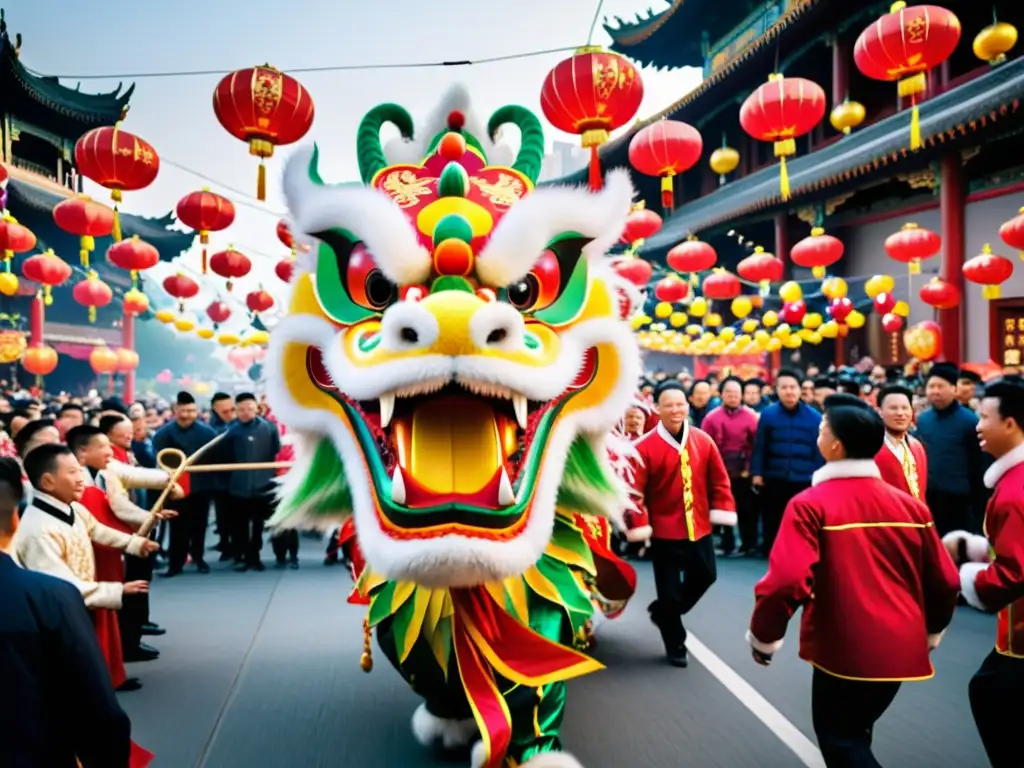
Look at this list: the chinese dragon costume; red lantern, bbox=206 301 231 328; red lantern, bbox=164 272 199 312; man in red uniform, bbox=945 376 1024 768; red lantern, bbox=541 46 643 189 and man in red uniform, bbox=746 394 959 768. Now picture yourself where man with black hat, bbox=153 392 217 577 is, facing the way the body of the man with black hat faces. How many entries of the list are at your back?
2

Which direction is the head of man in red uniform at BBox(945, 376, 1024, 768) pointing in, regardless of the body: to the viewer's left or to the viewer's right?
to the viewer's left

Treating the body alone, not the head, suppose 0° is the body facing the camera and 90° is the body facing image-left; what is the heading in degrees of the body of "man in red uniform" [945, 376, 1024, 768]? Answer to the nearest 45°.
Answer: approximately 90°

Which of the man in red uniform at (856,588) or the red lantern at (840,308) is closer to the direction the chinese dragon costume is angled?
the man in red uniform

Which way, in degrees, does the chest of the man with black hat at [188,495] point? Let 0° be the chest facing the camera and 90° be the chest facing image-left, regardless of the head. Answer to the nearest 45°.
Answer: approximately 0°

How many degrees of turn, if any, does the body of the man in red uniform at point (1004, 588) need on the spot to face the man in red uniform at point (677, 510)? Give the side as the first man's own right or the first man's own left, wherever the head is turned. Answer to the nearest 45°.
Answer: approximately 45° to the first man's own right

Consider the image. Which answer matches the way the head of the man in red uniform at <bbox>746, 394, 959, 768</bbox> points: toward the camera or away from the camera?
away from the camera

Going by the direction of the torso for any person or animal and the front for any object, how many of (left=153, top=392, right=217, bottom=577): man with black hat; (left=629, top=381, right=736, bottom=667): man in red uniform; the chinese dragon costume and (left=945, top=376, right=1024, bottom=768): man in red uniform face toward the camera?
3

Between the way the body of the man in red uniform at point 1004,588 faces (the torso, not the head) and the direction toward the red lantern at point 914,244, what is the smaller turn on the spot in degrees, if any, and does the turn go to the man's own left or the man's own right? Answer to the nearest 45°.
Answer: approximately 90° to the man's own right

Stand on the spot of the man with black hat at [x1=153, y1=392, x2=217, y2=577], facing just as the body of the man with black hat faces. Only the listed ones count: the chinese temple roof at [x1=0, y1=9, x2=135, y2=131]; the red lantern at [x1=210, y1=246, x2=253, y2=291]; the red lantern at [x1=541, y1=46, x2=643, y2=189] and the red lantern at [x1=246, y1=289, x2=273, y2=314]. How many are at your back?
3

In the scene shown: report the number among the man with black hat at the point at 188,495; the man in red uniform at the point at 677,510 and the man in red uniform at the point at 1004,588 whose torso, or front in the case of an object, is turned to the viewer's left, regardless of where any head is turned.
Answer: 1
